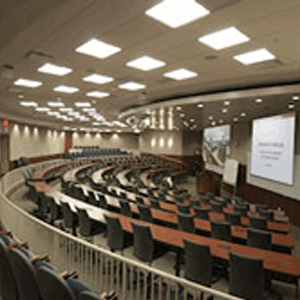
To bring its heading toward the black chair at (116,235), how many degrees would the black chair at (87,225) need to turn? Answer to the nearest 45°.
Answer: approximately 90° to its right

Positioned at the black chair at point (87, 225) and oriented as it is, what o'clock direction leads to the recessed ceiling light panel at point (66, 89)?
The recessed ceiling light panel is roughly at 10 o'clock from the black chair.

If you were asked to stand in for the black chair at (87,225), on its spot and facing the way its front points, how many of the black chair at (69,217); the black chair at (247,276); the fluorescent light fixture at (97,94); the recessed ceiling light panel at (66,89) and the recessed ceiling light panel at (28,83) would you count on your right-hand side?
1

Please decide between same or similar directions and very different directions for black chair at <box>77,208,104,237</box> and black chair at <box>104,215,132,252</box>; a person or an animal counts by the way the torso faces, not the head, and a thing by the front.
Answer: same or similar directions

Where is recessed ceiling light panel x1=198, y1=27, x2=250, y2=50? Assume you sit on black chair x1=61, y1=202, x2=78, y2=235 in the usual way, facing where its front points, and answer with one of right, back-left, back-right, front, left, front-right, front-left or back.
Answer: right

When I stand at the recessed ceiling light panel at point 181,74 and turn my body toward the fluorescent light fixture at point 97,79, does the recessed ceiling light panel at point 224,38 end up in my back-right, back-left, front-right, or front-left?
back-left

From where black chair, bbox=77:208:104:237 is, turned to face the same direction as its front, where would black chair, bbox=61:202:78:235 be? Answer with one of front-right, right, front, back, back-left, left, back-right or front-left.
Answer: left

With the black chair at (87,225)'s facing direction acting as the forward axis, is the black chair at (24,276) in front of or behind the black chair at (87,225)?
behind

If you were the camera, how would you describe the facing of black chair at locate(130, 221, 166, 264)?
facing away from the viewer and to the right of the viewer

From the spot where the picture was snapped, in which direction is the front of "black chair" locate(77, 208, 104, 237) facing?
facing away from the viewer and to the right of the viewer

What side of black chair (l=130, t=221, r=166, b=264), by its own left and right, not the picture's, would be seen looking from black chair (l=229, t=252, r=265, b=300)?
right

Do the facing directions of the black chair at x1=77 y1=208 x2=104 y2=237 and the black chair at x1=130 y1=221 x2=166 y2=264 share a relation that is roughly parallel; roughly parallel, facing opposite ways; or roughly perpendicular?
roughly parallel

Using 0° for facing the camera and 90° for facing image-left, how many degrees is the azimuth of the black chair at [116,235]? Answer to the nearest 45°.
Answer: approximately 225°
